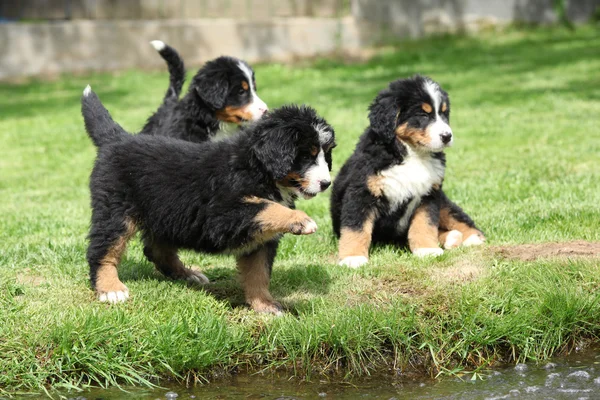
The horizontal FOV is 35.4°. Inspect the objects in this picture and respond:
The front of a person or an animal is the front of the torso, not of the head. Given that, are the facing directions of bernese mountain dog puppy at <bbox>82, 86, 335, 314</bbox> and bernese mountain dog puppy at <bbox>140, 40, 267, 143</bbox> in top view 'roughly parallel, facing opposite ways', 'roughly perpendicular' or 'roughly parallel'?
roughly parallel

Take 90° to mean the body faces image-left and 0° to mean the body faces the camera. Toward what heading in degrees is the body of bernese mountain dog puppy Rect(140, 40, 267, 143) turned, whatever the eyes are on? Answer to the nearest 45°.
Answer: approximately 270°

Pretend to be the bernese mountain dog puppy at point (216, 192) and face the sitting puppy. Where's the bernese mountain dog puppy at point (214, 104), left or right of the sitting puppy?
left

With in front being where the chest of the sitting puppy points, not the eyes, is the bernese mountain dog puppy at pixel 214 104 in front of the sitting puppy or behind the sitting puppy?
behind

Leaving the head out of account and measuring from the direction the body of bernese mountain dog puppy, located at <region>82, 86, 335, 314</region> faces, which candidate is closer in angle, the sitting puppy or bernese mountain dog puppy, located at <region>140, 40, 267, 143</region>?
the sitting puppy

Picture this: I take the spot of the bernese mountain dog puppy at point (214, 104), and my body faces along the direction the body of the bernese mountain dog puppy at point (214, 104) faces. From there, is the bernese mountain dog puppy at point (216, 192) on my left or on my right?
on my right

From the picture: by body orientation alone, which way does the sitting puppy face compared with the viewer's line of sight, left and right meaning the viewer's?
facing the viewer and to the right of the viewer

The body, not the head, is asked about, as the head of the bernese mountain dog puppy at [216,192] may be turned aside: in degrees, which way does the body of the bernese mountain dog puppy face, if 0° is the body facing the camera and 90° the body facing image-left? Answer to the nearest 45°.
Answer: approximately 270°

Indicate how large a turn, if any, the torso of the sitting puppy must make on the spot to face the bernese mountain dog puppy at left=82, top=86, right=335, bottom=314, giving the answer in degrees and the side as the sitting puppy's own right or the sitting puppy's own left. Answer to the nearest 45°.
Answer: approximately 90° to the sitting puppy's own right

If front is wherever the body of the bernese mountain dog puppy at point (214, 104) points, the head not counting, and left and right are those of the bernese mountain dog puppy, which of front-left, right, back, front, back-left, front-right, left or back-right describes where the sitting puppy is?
front-right

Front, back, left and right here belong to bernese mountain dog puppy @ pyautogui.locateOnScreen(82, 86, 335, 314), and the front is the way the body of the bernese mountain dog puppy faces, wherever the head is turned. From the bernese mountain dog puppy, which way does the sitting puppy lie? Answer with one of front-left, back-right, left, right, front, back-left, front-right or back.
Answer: front-left

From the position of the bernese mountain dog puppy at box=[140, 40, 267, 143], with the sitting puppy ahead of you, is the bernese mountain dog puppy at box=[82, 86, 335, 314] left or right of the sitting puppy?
right

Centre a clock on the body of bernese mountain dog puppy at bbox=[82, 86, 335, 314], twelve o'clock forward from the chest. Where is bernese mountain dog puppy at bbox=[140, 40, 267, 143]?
bernese mountain dog puppy at bbox=[140, 40, 267, 143] is roughly at 9 o'clock from bernese mountain dog puppy at bbox=[82, 86, 335, 314].

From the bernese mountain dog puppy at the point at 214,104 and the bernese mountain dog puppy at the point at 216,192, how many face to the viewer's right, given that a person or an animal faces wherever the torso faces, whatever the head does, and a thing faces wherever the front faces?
2
